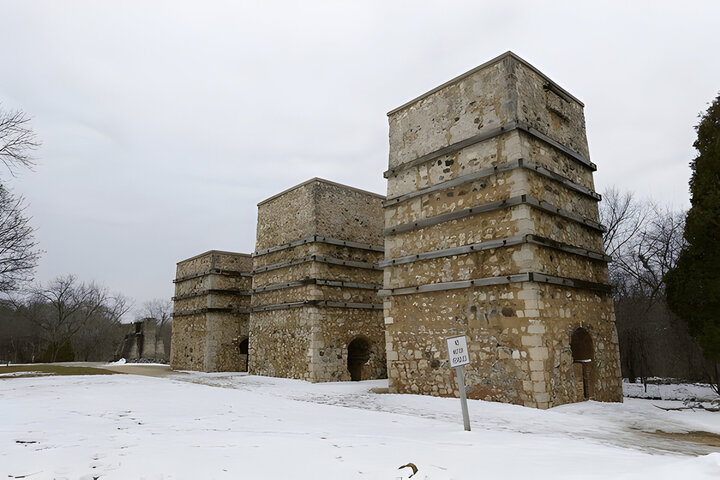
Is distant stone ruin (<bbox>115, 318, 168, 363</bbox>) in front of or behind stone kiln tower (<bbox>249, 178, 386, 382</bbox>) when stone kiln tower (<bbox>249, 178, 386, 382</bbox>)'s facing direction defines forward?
behind

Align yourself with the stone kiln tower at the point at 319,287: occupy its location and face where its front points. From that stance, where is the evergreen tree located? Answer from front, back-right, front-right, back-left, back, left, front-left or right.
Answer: front

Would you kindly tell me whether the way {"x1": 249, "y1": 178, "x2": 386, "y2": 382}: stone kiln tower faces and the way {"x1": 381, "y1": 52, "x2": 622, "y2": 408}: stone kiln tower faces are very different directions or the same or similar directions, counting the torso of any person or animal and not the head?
same or similar directions

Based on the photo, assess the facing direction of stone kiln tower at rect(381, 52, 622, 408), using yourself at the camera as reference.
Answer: facing the viewer and to the right of the viewer

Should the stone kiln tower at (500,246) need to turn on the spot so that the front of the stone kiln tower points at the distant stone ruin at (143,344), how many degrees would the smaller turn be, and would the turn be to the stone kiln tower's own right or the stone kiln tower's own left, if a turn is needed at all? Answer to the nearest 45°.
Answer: approximately 180°

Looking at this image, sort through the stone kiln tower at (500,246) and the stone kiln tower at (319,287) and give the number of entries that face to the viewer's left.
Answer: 0

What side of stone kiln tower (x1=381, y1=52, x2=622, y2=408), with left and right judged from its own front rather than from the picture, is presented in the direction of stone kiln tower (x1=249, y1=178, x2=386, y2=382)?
back
